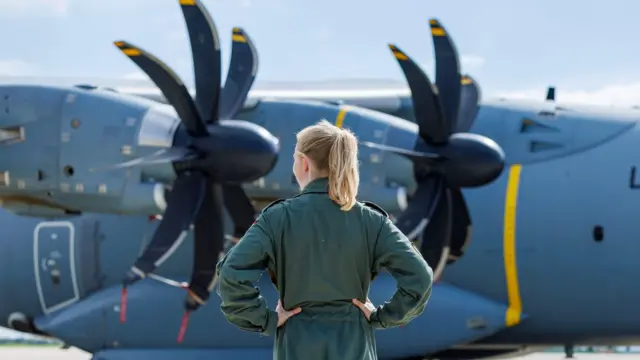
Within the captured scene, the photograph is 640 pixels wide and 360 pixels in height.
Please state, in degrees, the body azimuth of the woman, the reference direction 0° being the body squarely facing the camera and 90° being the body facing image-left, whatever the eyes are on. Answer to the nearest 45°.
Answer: approximately 180°

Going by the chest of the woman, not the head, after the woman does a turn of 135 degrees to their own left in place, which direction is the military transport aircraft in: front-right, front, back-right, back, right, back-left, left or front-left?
back-right
